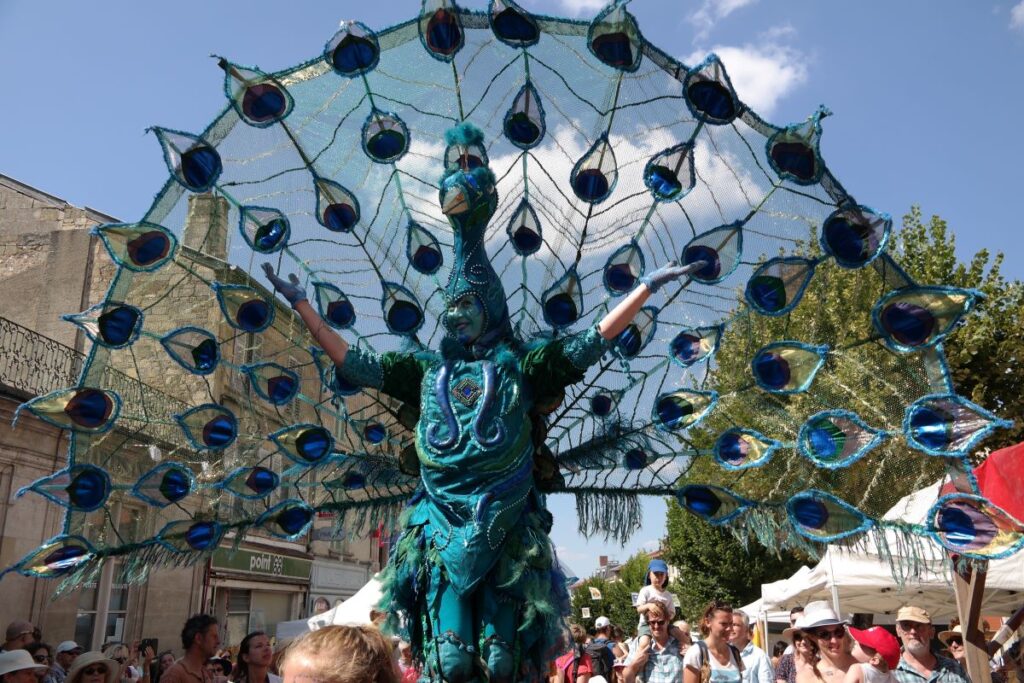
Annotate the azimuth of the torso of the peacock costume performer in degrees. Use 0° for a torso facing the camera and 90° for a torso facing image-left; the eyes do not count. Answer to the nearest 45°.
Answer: approximately 0°

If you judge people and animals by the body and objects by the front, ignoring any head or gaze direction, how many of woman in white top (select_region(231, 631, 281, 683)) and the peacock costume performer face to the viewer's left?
0

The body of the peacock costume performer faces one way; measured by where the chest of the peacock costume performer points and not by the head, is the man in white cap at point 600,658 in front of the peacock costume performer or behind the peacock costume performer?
behind

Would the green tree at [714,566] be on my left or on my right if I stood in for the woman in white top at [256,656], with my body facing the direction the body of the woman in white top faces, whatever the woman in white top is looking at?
on my left

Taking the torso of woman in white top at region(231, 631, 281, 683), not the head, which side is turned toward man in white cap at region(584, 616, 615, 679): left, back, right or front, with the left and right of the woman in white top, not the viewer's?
left

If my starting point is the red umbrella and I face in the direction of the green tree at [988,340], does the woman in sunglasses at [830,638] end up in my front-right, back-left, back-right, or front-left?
back-left

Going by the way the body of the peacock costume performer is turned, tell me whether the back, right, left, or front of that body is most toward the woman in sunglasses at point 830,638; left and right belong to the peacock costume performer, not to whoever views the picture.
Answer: left
